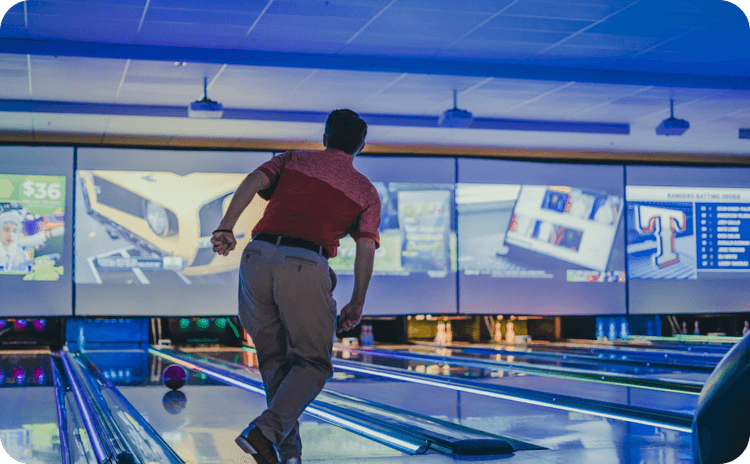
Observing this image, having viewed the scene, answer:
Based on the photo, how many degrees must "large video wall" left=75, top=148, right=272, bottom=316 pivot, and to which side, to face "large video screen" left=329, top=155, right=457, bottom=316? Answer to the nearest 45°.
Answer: approximately 90° to its left

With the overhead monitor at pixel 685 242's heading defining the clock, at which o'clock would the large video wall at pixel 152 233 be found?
The large video wall is roughly at 2 o'clock from the overhead monitor.

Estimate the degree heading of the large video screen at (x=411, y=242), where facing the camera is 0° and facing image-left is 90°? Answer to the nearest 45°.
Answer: approximately 0°

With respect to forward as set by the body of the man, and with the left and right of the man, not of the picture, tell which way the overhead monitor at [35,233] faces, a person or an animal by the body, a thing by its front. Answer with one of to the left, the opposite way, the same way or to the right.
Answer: the opposite way

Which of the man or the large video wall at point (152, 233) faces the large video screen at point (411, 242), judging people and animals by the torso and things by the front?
the man

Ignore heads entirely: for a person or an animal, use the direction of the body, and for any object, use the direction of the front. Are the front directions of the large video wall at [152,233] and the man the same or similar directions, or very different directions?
very different directions

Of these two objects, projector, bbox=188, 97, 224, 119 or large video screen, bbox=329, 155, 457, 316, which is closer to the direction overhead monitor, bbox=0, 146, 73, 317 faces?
the projector

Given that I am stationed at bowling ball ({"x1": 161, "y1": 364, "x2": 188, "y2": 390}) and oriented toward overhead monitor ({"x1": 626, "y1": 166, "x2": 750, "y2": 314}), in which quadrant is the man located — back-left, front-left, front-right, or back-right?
back-right

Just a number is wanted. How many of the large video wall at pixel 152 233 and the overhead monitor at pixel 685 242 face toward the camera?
2

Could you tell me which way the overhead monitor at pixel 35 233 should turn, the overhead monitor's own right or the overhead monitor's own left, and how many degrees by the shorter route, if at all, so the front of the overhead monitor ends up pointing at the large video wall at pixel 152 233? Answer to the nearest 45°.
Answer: approximately 90° to the overhead monitor's own left

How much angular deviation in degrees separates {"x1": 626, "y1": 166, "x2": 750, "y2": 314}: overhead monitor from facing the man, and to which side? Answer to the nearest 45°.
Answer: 0° — it already faces them

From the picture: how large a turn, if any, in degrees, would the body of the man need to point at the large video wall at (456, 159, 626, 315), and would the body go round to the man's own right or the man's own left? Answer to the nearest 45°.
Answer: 0° — they already face it
